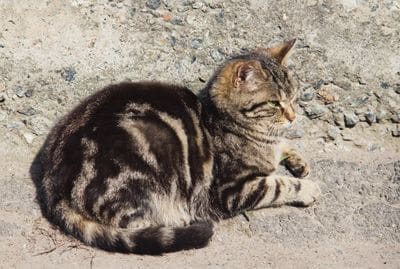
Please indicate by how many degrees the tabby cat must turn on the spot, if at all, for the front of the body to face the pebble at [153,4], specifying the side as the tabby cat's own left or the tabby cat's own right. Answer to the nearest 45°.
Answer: approximately 90° to the tabby cat's own left

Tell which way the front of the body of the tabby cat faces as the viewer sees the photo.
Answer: to the viewer's right

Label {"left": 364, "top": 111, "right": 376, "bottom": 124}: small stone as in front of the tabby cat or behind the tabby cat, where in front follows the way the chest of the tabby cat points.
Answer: in front

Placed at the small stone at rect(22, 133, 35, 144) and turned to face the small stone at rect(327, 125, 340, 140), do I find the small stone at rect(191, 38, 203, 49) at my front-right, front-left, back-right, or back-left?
front-left

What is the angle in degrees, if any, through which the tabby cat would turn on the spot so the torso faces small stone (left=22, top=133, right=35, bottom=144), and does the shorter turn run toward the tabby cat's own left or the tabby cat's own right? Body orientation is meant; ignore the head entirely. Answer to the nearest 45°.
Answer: approximately 135° to the tabby cat's own left

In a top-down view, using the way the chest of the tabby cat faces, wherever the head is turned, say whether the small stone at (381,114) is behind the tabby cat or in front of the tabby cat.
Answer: in front

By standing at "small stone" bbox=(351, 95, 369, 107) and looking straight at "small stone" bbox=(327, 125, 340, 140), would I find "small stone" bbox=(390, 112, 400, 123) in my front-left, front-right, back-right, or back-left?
back-left

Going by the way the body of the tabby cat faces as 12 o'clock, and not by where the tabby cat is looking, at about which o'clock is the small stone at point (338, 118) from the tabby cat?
The small stone is roughly at 11 o'clock from the tabby cat.

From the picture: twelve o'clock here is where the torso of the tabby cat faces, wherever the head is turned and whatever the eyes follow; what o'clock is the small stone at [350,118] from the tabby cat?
The small stone is roughly at 11 o'clock from the tabby cat.

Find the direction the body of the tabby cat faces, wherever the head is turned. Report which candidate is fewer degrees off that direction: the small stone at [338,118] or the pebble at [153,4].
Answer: the small stone

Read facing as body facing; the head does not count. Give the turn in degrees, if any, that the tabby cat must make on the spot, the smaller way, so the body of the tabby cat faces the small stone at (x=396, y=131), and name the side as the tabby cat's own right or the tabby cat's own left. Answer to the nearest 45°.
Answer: approximately 45° to the tabby cat's own left

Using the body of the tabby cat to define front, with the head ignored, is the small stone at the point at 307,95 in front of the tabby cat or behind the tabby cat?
in front

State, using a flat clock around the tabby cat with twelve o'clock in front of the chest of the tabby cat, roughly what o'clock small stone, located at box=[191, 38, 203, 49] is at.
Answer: The small stone is roughly at 9 o'clock from the tabby cat.

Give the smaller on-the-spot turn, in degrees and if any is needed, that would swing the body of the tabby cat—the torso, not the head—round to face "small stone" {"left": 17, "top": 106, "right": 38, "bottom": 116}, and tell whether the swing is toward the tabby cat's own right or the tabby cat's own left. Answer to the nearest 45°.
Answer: approximately 135° to the tabby cat's own left
